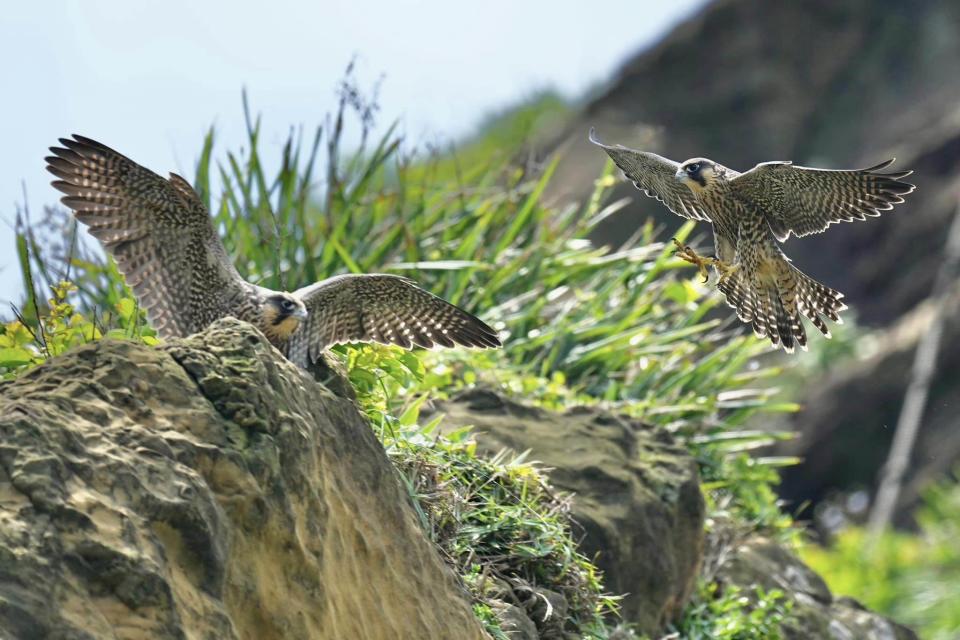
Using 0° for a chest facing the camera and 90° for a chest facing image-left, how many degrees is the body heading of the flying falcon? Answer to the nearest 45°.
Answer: approximately 45°

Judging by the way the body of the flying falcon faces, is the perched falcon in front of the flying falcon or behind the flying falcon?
in front
